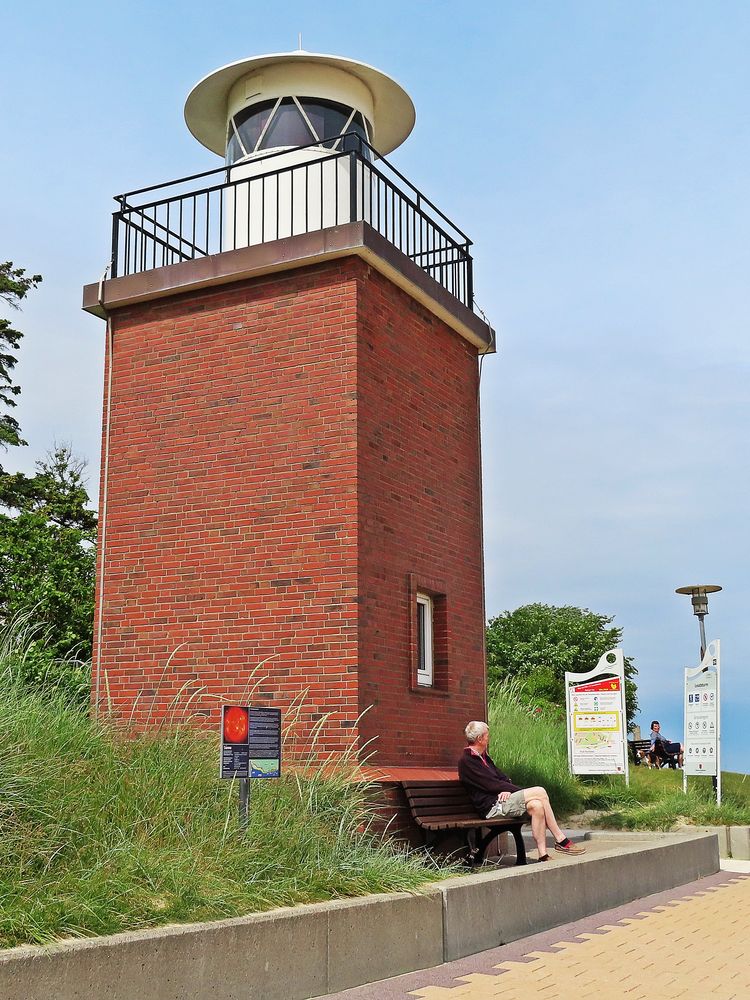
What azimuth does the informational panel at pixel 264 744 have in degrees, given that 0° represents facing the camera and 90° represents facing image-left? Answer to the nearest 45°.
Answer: approximately 0°

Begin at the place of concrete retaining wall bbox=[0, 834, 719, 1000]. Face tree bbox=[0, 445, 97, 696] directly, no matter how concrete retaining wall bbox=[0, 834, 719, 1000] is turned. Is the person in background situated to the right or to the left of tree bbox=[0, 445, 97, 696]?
right

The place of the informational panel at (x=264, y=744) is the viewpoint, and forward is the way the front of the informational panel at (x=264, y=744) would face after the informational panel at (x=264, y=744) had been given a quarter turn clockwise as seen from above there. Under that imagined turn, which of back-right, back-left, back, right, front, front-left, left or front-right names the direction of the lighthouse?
right

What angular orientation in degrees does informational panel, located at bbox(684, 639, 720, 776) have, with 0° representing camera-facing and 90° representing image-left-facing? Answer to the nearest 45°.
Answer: approximately 45°

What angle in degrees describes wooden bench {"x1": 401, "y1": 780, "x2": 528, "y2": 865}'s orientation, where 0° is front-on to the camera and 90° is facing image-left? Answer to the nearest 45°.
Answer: approximately 315°

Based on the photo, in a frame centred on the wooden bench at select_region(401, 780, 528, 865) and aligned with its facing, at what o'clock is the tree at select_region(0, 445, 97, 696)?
The tree is roughly at 6 o'clock from the wooden bench.

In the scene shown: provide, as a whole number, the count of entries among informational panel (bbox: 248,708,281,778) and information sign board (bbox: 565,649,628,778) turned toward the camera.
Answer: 2
